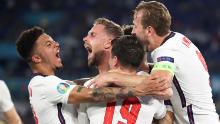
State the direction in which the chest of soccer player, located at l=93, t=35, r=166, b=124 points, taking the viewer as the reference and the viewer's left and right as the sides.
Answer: facing away from the viewer

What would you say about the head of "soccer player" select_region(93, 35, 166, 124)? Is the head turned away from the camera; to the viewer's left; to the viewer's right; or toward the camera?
away from the camera

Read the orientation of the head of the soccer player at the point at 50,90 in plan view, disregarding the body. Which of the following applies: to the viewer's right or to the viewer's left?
to the viewer's right

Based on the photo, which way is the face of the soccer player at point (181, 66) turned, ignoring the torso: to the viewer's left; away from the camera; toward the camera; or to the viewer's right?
to the viewer's left

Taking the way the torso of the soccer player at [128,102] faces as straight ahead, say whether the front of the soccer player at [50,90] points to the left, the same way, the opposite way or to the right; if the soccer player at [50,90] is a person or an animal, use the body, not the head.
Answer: to the right

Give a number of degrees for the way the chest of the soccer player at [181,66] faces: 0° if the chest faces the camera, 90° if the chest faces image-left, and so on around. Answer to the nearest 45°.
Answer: approximately 90°

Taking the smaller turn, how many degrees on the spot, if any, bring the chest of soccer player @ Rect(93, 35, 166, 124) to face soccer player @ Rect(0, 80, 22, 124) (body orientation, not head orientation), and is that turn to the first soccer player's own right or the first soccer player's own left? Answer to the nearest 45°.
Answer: approximately 45° to the first soccer player's own left

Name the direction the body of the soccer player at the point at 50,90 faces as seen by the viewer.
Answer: to the viewer's right
